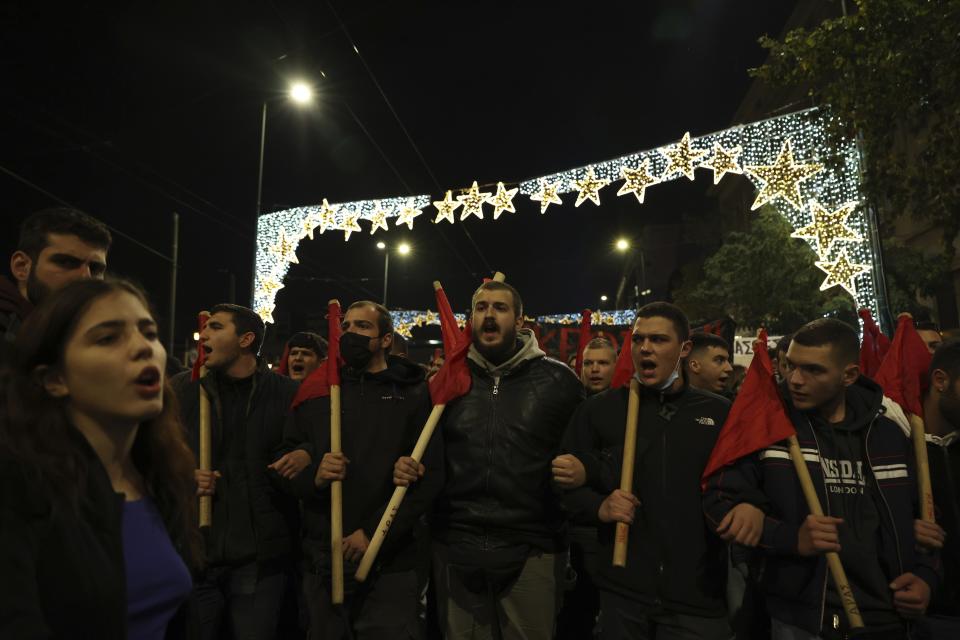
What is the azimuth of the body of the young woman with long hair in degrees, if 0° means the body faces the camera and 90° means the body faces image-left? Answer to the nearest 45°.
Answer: approximately 315°

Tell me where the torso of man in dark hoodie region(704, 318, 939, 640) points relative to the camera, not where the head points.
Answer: toward the camera

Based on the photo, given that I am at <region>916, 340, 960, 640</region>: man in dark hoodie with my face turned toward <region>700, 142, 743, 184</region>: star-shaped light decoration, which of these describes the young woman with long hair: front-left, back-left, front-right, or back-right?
back-left

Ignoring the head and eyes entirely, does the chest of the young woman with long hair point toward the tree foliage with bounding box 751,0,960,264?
no

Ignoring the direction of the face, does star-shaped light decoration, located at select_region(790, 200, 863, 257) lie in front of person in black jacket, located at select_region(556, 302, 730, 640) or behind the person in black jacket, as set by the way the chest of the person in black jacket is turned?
behind

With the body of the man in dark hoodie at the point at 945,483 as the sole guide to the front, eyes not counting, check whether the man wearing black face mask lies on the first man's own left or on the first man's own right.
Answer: on the first man's own right

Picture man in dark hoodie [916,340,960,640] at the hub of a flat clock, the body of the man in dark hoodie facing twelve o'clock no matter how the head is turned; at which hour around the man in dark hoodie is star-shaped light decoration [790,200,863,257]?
The star-shaped light decoration is roughly at 7 o'clock from the man in dark hoodie.

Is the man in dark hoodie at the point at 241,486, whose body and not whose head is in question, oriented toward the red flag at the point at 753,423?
no

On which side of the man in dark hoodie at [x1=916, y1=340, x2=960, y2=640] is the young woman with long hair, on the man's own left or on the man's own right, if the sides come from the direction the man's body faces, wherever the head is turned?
on the man's own right

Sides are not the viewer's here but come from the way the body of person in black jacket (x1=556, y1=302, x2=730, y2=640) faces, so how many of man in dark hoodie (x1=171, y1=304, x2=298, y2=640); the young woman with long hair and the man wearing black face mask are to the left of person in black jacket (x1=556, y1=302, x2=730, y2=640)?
0

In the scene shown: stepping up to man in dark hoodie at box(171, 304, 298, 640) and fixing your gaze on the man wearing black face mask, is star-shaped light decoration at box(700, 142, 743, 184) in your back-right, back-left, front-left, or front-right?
front-left

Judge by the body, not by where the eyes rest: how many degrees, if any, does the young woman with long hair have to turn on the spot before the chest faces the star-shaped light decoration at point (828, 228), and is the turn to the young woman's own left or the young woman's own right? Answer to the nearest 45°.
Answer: approximately 45° to the young woman's own left

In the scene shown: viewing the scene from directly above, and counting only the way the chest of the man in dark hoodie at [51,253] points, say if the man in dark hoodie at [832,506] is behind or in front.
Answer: in front

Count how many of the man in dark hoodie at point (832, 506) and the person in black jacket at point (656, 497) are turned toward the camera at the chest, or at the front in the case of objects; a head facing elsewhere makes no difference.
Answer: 2

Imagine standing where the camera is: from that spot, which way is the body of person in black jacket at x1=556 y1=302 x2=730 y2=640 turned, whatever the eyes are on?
toward the camera
